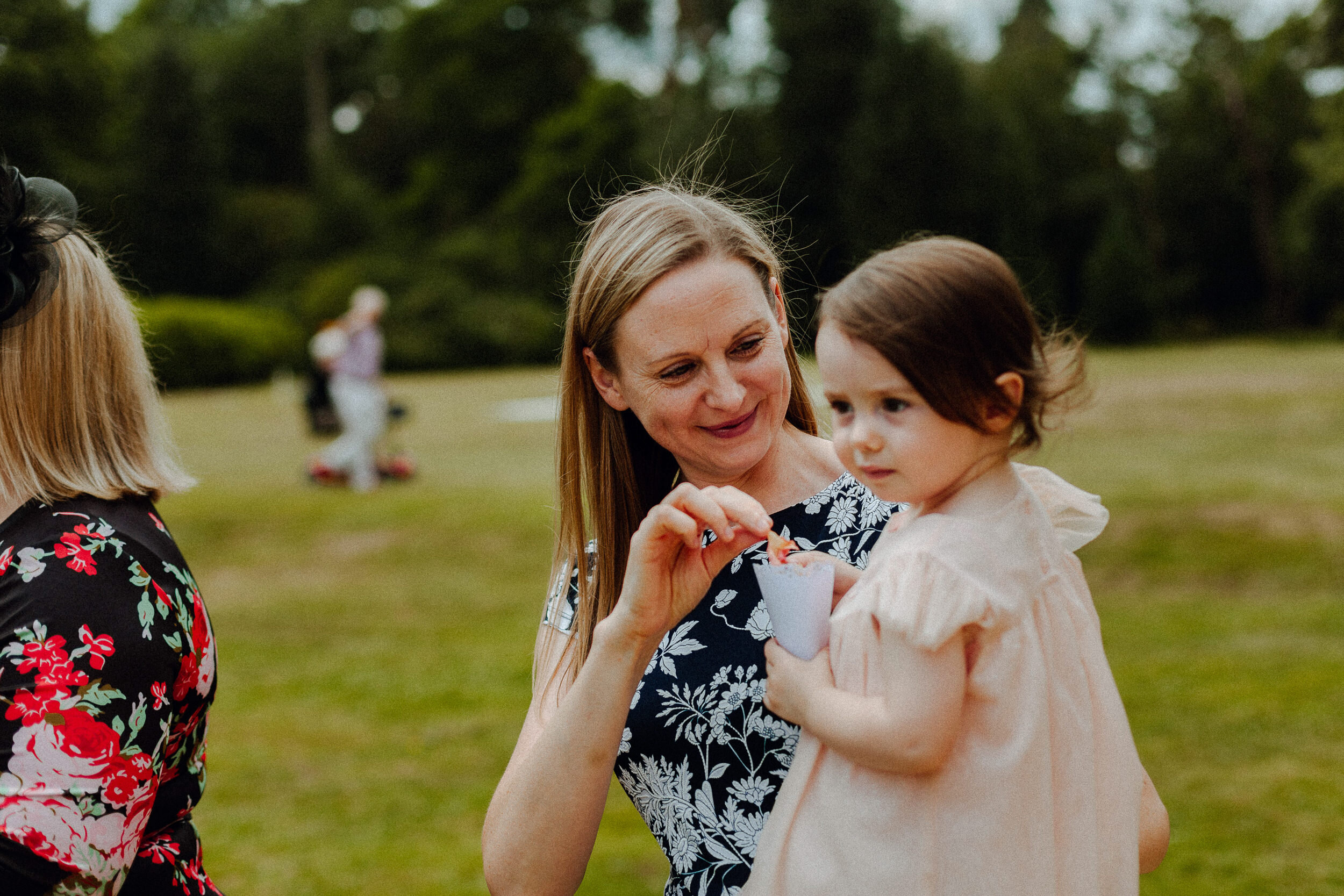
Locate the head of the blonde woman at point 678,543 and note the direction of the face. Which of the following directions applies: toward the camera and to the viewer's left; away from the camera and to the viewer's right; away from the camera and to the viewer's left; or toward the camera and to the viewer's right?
toward the camera and to the viewer's right

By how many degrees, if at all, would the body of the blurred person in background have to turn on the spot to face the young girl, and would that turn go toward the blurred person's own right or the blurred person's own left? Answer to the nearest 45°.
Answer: approximately 90° to the blurred person's own left

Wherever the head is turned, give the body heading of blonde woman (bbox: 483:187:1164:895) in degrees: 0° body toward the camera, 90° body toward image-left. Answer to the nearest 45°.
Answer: approximately 315°

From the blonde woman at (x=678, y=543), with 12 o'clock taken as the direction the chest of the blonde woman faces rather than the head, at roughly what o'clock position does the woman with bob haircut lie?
The woman with bob haircut is roughly at 4 o'clock from the blonde woman.

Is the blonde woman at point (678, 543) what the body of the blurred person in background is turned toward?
no

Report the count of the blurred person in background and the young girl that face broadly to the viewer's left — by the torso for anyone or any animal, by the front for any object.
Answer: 2

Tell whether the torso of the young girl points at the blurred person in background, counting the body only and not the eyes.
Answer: no

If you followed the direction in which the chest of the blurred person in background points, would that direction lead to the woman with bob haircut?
no

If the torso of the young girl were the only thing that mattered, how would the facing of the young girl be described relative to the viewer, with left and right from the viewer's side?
facing to the left of the viewer

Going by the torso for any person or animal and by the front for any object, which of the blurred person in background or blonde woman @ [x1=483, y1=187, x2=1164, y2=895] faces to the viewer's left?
the blurred person in background

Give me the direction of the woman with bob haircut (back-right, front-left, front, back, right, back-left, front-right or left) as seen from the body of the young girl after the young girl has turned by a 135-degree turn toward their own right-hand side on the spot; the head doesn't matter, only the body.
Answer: back-left

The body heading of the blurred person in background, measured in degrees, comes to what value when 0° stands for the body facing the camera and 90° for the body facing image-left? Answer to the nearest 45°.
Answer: approximately 90°
